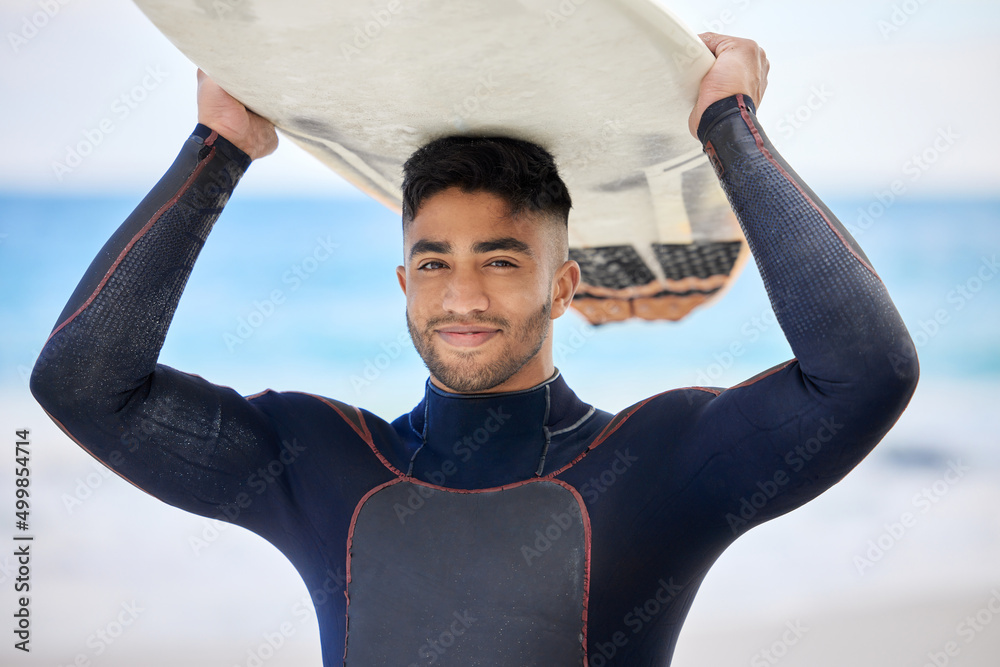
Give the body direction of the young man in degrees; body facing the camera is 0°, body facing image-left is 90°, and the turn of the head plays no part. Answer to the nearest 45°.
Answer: approximately 0°
